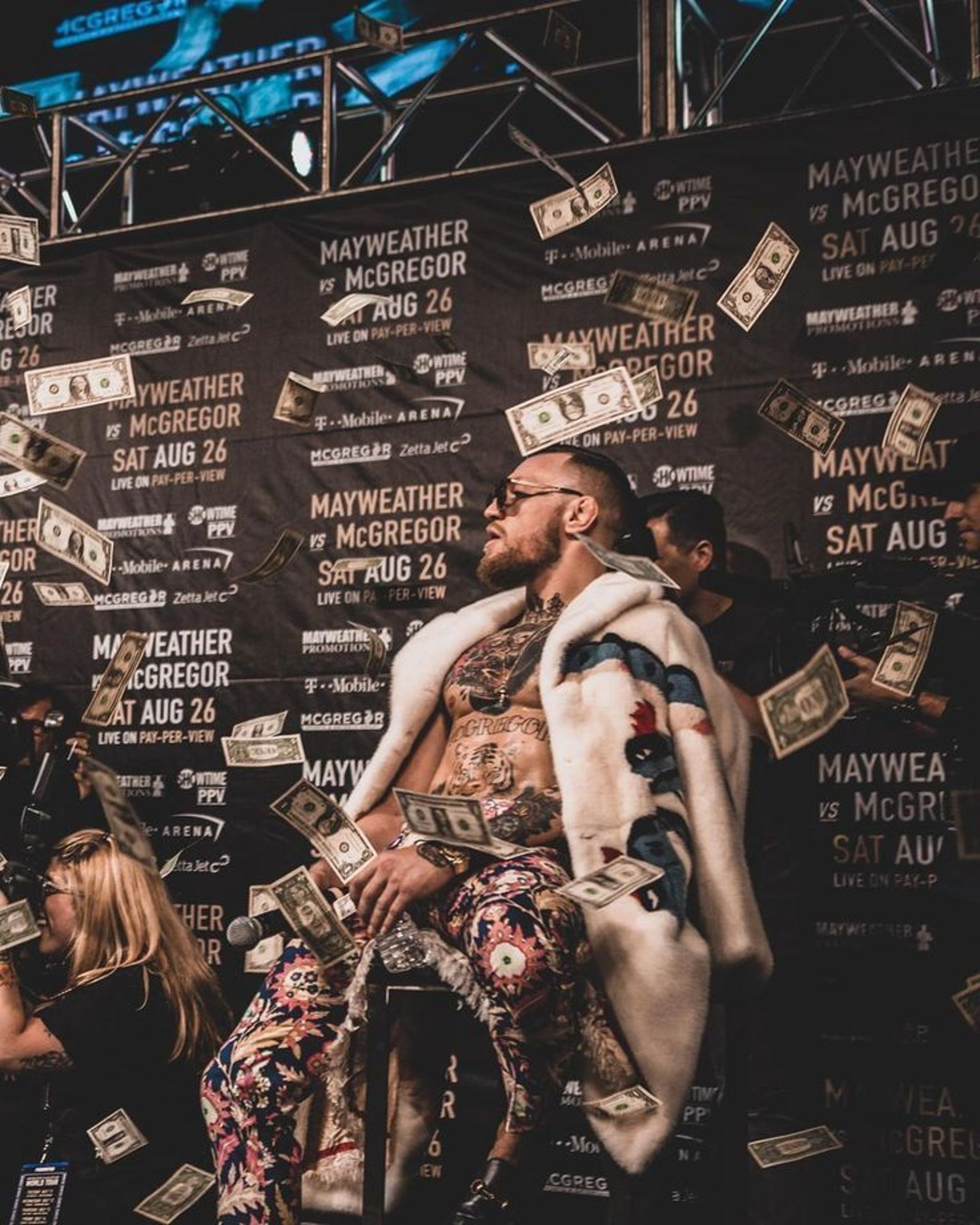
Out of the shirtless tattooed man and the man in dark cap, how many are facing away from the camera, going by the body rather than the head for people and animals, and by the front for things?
0

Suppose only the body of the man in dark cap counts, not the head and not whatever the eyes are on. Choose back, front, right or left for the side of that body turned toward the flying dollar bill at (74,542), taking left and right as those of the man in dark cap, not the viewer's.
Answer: front

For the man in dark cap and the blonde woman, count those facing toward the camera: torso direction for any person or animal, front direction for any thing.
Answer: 0

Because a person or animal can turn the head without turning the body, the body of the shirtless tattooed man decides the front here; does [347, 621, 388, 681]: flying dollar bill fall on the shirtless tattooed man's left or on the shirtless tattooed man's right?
on the shirtless tattooed man's right

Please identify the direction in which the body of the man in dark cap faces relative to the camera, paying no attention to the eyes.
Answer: to the viewer's left

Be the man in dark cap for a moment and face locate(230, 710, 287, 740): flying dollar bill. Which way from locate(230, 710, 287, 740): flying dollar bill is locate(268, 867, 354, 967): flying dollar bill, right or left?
left

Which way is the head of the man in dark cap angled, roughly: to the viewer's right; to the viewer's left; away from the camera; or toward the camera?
to the viewer's left

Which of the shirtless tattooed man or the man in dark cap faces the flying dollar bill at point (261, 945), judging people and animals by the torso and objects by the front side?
the man in dark cap

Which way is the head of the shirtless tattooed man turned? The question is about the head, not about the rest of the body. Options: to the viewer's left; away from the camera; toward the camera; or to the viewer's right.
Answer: to the viewer's left

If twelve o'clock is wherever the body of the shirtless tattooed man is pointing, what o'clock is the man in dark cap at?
The man in dark cap is roughly at 7 o'clock from the shirtless tattooed man.
